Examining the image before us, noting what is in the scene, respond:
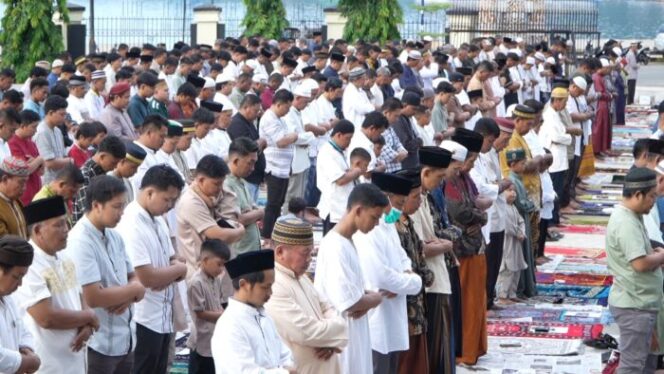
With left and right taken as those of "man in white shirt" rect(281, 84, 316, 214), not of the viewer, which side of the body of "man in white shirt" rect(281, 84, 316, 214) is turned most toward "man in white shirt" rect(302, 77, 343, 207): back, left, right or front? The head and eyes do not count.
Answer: left

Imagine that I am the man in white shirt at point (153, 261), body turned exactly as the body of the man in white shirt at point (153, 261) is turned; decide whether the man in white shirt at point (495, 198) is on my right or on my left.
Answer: on my left

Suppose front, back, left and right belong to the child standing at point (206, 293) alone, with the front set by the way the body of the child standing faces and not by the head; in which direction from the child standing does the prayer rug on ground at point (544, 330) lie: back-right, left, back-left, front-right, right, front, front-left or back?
left
